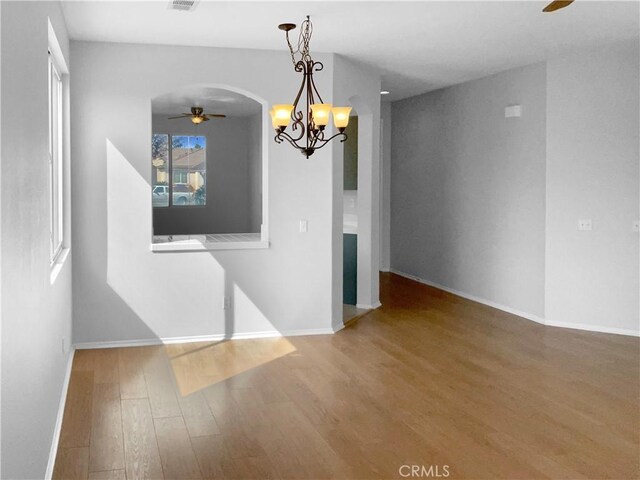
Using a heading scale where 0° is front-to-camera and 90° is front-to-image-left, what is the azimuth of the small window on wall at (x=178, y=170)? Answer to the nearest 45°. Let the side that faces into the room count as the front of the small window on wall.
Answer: approximately 0°
